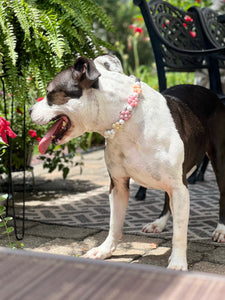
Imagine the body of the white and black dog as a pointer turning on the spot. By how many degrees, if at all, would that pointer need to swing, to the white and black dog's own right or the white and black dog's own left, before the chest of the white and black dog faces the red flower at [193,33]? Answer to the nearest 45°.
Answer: approximately 135° to the white and black dog's own right

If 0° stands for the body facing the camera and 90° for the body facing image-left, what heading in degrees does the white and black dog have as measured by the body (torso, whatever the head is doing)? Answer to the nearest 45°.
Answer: approximately 45°

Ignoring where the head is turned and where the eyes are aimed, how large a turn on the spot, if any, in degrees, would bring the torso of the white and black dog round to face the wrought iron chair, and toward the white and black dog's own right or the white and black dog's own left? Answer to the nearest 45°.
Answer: approximately 135° to the white and black dog's own right

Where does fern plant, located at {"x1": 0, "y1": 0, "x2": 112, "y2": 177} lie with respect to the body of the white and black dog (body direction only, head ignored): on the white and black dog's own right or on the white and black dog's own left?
on the white and black dog's own right
